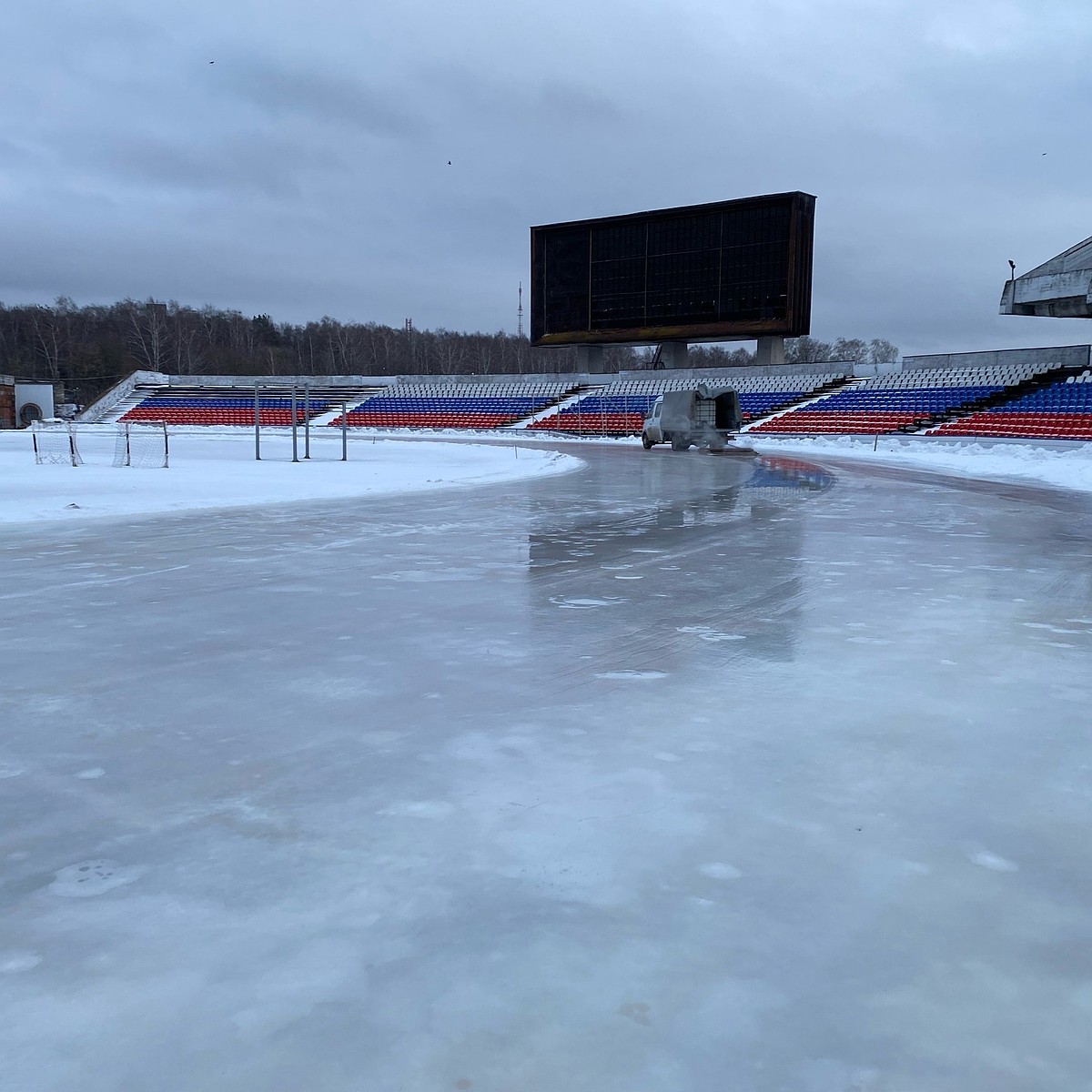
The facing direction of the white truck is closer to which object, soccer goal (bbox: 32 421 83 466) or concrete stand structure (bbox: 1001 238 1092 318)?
the soccer goal

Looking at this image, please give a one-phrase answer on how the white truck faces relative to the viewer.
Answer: facing away from the viewer and to the left of the viewer

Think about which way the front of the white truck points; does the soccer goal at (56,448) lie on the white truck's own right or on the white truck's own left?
on the white truck's own left

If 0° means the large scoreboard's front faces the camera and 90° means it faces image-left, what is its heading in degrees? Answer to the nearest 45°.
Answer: approximately 45°

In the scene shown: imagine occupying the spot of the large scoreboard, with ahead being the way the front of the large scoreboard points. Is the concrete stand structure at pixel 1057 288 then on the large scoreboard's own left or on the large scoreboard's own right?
on the large scoreboard's own left
